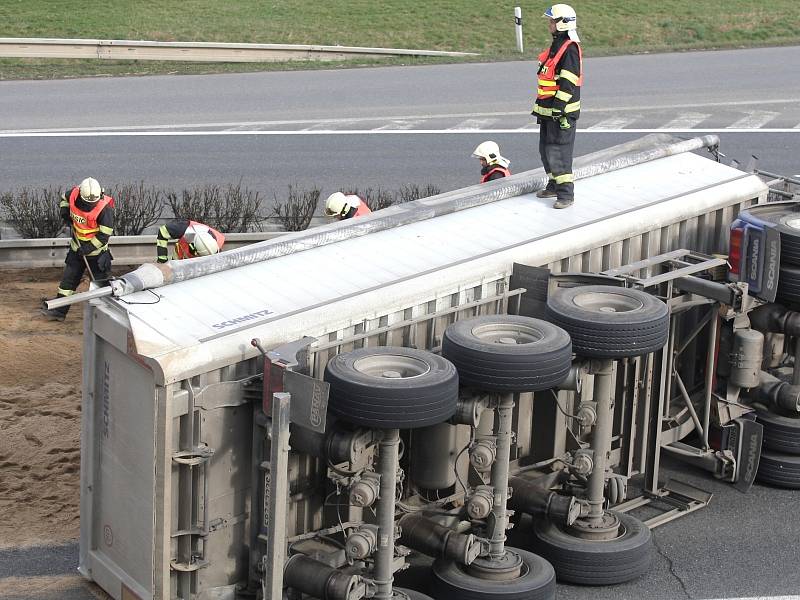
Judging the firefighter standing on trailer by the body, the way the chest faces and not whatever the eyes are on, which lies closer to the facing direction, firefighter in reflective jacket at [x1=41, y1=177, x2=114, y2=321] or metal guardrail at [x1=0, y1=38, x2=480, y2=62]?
the firefighter in reflective jacket

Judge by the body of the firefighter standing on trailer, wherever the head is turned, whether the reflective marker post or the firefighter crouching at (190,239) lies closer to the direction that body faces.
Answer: the firefighter crouching

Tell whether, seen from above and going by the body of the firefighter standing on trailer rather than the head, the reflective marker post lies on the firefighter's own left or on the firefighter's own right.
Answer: on the firefighter's own right

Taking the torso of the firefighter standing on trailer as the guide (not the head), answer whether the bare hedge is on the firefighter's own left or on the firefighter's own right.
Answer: on the firefighter's own right
